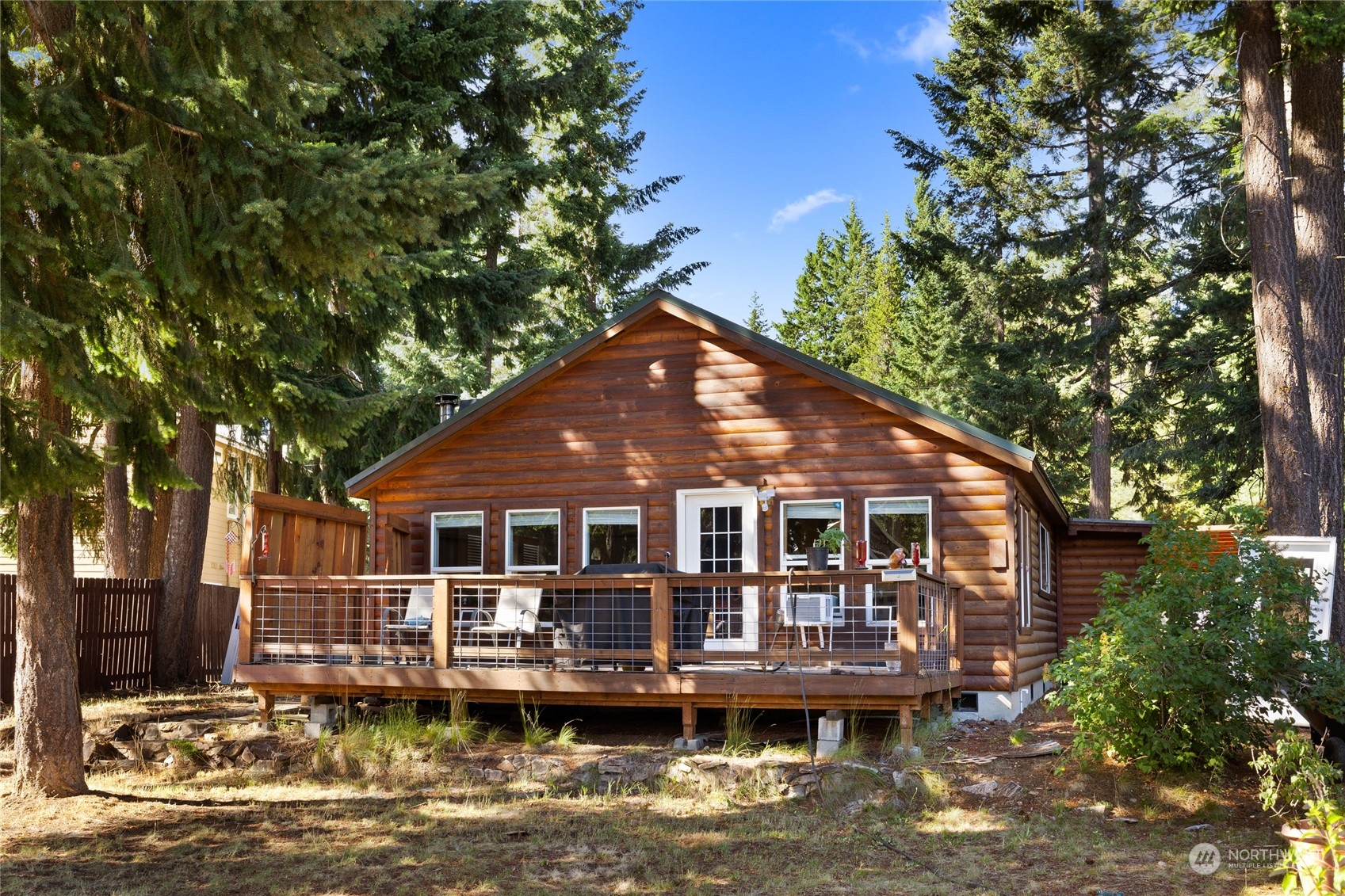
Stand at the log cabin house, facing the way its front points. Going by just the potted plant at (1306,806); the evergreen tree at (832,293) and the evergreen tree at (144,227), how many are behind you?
1

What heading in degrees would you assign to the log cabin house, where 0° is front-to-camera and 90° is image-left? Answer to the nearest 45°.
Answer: approximately 0°

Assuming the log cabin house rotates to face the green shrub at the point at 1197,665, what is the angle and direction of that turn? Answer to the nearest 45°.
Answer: approximately 45° to its left

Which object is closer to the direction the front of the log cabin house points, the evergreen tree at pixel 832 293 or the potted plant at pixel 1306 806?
the potted plant

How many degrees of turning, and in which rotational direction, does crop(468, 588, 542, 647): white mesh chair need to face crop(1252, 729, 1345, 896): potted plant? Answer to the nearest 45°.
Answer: approximately 90° to its left

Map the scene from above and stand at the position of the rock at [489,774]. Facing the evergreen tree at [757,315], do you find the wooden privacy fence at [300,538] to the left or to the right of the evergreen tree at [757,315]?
left

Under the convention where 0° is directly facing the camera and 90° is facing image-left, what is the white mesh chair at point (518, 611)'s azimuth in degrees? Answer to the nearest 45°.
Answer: approximately 45°

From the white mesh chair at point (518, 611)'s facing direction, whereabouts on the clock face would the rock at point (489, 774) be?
The rock is roughly at 11 o'clock from the white mesh chair.

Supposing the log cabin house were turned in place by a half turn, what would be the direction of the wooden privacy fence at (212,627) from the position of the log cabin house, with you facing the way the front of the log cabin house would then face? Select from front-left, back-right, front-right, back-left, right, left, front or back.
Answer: front-left

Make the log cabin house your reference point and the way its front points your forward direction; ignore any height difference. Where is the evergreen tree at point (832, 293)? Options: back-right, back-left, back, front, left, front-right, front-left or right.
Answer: back
